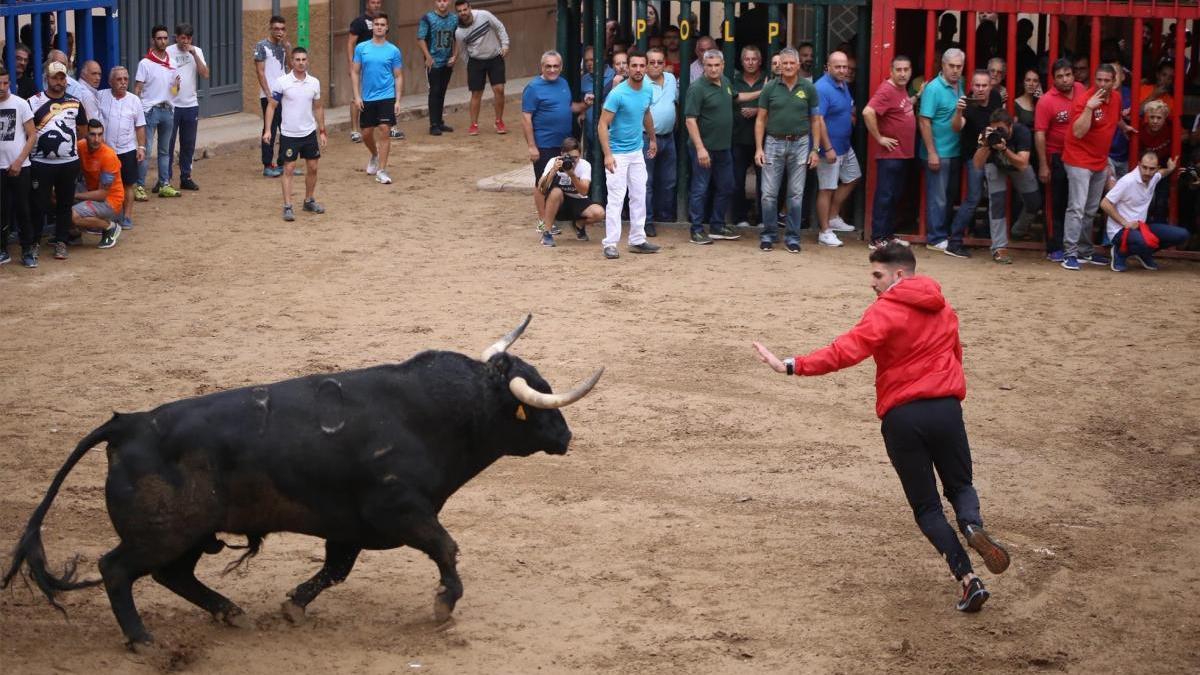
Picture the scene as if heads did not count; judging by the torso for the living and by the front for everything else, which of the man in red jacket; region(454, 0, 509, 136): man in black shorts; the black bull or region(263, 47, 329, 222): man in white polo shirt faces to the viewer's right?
the black bull

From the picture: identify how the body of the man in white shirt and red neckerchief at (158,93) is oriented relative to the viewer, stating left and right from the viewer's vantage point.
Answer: facing the viewer and to the right of the viewer

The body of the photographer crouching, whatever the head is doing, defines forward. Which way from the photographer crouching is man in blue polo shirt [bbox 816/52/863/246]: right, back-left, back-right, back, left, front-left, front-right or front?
left

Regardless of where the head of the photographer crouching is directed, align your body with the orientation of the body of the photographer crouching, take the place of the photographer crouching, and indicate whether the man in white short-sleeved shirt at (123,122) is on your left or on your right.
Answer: on your right

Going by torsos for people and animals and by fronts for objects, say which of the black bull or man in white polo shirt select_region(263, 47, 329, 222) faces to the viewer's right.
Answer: the black bull

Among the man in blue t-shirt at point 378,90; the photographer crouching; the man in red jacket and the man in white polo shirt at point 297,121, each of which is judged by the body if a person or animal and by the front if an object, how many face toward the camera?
3

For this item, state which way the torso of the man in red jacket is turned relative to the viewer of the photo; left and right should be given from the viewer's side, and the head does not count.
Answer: facing away from the viewer and to the left of the viewer

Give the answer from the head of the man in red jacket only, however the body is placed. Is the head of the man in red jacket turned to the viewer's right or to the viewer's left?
to the viewer's left

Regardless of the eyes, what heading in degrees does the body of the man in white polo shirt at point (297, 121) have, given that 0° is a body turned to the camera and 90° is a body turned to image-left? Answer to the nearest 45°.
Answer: approximately 0°

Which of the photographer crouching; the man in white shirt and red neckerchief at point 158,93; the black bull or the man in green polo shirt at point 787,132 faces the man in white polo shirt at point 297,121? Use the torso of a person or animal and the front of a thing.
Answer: the man in white shirt and red neckerchief at point 158,93
